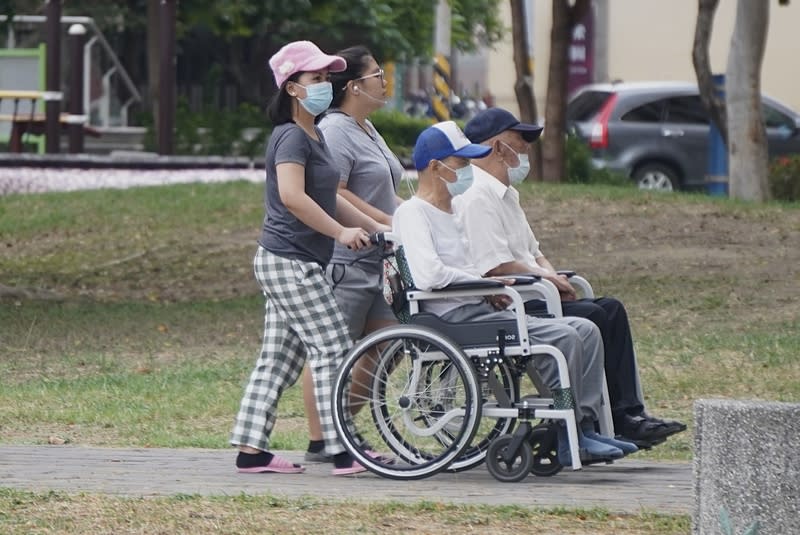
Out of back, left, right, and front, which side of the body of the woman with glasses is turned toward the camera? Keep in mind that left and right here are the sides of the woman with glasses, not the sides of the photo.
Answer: right

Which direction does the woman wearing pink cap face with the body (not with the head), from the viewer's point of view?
to the viewer's right

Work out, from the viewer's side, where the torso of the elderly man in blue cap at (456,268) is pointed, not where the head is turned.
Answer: to the viewer's right

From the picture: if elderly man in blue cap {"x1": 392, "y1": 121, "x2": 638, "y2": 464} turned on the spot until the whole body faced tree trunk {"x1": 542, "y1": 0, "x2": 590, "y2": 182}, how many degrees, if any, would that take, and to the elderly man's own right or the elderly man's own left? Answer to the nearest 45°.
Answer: approximately 90° to the elderly man's own left

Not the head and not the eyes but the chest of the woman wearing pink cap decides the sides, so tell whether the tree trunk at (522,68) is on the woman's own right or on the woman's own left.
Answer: on the woman's own left

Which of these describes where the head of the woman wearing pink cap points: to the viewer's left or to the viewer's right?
to the viewer's right

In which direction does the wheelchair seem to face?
to the viewer's right

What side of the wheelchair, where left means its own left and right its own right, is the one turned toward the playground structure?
left

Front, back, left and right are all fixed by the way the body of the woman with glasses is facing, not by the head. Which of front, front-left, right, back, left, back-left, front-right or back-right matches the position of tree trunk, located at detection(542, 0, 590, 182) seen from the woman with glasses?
left

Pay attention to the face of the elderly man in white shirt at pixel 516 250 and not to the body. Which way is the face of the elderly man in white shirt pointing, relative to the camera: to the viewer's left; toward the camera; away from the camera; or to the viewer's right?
to the viewer's right
